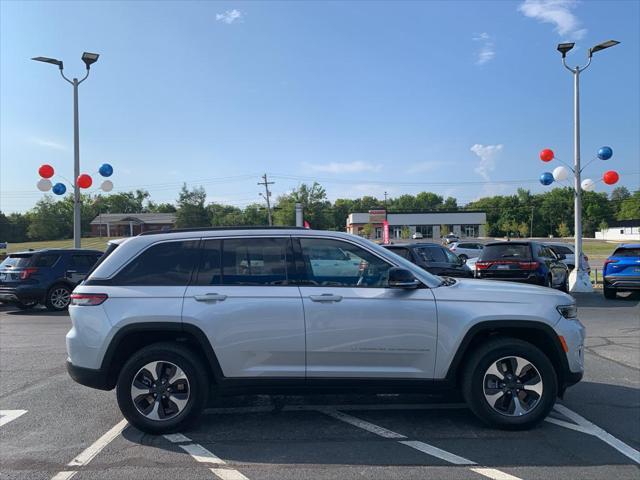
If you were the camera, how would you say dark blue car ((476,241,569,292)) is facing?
facing away from the viewer and to the right of the viewer

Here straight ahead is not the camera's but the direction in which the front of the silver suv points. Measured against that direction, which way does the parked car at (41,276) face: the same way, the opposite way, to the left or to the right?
to the left

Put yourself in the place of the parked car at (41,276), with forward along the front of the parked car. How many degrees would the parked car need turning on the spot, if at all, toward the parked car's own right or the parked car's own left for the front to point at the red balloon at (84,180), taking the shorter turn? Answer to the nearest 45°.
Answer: approximately 45° to the parked car's own left

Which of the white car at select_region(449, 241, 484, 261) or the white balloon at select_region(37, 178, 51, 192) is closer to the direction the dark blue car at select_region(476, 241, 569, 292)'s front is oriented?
the white car

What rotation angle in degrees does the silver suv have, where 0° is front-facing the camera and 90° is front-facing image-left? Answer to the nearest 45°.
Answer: approximately 270°

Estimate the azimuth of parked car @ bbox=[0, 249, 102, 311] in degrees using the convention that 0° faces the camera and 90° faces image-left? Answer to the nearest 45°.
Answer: approximately 225°

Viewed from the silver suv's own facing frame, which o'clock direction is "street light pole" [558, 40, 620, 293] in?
The street light pole is roughly at 10 o'clock from the silver suv.

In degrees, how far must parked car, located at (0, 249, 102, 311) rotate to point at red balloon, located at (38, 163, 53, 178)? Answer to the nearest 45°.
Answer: approximately 45° to its left

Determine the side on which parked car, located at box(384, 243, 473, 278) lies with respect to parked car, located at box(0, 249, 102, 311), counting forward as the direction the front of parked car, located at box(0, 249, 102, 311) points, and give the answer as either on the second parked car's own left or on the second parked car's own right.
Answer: on the second parked car's own right

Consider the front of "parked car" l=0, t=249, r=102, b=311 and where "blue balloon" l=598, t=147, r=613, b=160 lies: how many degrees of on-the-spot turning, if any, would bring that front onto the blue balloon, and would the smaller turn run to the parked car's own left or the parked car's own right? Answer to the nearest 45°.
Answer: approximately 45° to the parked car's own right

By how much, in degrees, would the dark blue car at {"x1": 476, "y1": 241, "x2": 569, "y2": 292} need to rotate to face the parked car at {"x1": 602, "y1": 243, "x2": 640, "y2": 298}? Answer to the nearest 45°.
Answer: approximately 45° to its right
